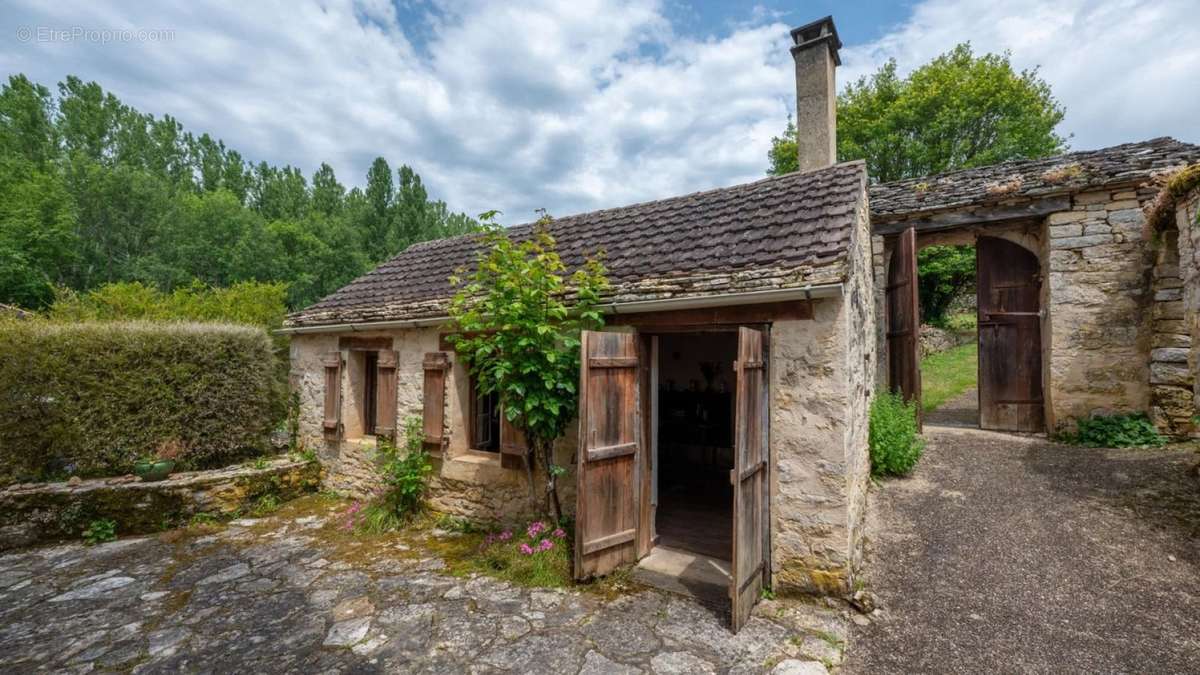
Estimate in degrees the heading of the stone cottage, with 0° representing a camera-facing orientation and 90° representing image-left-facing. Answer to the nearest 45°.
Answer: approximately 45°

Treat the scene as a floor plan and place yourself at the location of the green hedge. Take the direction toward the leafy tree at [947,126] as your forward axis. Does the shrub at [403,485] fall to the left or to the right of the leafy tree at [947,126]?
right

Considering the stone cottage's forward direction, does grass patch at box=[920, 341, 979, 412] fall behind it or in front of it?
behind

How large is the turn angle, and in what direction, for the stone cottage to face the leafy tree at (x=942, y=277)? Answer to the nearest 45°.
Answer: approximately 180°

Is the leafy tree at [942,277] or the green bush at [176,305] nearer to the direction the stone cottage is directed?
the green bush

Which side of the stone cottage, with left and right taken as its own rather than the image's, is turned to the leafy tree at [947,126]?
back

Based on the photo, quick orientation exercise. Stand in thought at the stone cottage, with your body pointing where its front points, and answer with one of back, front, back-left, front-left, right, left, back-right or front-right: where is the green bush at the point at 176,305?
front-right

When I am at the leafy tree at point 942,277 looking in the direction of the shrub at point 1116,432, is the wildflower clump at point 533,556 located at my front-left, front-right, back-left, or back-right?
front-right

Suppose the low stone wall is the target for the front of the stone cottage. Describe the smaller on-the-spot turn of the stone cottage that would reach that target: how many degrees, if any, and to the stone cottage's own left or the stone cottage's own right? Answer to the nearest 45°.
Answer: approximately 45° to the stone cottage's own right

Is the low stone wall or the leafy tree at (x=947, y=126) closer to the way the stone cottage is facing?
the low stone wall

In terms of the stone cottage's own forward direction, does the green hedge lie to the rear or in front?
in front
